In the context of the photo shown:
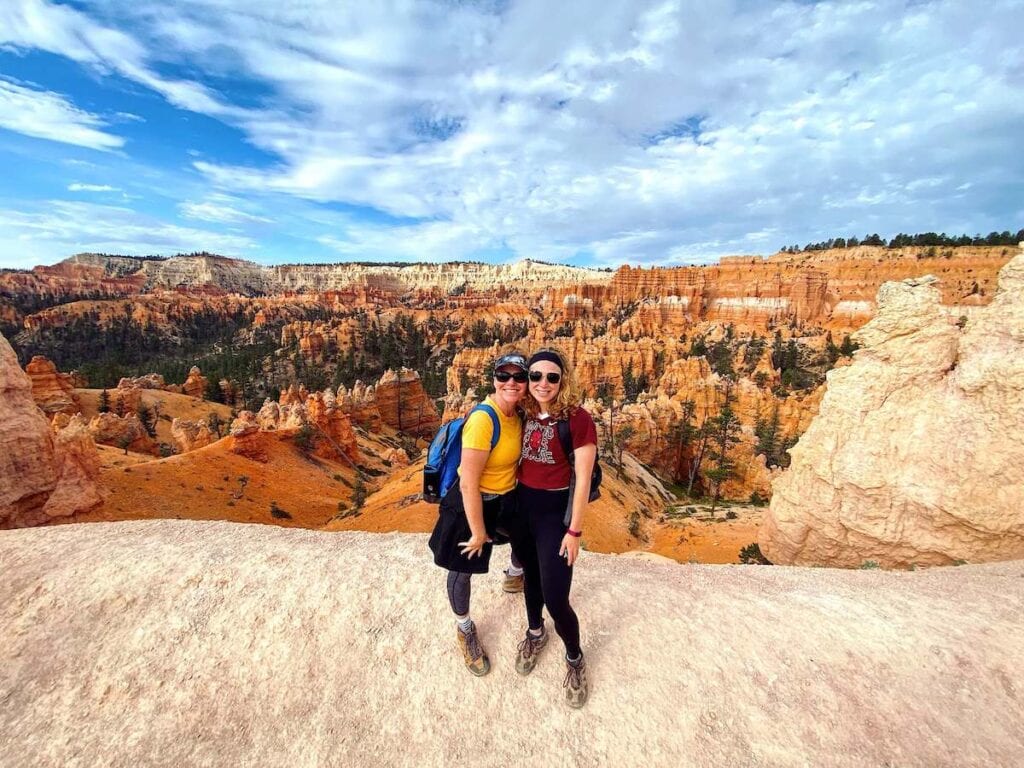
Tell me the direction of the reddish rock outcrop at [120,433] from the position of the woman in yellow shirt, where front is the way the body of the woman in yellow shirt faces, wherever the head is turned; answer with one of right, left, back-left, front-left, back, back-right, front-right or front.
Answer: back

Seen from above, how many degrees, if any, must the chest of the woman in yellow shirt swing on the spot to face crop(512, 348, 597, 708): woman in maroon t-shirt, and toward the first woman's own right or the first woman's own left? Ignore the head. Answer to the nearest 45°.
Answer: approximately 45° to the first woman's own left

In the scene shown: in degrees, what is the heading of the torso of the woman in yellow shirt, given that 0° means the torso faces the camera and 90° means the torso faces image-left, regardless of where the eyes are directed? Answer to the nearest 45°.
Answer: approximately 315°

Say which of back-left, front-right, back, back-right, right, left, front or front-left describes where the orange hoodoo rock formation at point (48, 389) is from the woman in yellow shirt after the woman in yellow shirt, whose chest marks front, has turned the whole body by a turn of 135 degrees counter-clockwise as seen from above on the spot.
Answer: front-left

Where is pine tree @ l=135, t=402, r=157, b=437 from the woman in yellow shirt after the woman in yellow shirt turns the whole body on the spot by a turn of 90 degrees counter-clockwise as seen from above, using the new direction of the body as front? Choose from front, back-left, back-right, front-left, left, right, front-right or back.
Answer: left

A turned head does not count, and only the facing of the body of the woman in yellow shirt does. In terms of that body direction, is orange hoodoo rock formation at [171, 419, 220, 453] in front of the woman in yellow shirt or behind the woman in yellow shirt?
behind

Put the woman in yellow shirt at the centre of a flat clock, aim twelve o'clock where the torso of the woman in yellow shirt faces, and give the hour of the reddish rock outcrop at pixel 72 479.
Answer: The reddish rock outcrop is roughly at 6 o'clock from the woman in yellow shirt.

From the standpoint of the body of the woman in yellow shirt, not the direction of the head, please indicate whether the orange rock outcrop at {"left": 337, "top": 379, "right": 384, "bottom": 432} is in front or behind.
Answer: behind

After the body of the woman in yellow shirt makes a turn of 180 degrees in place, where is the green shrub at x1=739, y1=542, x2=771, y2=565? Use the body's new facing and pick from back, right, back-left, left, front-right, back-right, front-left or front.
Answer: right

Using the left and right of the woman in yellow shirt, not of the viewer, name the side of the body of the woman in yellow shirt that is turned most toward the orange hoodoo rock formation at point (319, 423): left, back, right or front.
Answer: back

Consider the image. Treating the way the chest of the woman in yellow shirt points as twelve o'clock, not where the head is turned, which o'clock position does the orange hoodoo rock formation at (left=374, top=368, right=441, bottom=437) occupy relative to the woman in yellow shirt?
The orange hoodoo rock formation is roughly at 7 o'clock from the woman in yellow shirt.

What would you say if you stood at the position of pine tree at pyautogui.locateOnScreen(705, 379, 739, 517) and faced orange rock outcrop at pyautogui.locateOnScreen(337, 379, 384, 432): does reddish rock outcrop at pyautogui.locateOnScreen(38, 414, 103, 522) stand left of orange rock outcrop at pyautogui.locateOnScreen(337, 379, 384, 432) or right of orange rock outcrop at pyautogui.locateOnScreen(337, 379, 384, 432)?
left

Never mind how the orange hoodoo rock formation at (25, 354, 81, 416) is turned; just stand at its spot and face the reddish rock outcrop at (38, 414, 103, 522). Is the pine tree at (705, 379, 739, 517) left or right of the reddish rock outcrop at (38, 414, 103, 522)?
left

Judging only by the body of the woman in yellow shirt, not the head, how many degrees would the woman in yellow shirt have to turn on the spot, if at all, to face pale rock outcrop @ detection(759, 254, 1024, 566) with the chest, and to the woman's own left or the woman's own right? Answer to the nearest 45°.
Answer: approximately 90° to the woman's own left

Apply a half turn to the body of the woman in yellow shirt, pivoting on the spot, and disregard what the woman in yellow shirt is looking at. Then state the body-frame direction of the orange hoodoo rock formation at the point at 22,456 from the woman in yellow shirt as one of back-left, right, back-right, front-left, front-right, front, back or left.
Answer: front

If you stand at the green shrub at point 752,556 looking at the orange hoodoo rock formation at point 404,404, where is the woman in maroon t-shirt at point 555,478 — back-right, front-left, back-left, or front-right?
back-left
